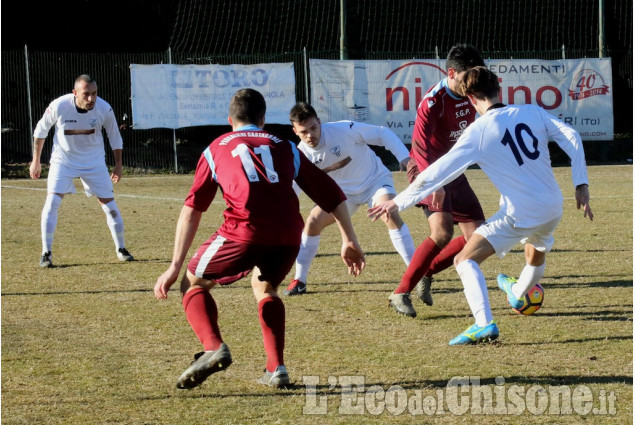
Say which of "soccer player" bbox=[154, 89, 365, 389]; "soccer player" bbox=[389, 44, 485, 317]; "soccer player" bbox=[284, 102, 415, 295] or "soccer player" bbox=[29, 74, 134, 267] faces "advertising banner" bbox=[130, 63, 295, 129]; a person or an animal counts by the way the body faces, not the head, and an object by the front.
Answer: "soccer player" bbox=[154, 89, 365, 389]

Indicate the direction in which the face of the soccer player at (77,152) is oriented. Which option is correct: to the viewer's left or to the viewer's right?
to the viewer's right

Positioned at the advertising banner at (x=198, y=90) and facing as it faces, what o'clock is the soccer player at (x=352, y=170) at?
The soccer player is roughly at 12 o'clock from the advertising banner.

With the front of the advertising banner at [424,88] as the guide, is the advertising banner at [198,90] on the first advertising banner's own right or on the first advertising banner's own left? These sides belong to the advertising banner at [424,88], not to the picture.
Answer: on the first advertising banner's own right

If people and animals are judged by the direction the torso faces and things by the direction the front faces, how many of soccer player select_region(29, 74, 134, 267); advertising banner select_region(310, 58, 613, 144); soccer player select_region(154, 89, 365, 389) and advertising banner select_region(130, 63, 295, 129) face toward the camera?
3

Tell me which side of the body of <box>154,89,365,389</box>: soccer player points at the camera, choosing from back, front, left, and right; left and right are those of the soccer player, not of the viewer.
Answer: back

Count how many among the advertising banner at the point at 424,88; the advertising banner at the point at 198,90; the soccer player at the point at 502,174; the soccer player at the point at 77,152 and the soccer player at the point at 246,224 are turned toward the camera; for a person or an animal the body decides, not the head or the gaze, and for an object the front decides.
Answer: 3

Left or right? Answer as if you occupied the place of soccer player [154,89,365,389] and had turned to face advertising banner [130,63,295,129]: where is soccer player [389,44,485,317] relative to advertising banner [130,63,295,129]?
right

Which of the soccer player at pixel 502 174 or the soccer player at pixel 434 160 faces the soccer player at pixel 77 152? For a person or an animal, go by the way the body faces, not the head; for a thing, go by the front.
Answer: the soccer player at pixel 502 174

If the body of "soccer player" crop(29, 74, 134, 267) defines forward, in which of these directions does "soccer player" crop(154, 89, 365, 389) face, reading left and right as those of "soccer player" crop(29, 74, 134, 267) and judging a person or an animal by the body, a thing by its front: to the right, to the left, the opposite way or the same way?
the opposite way
